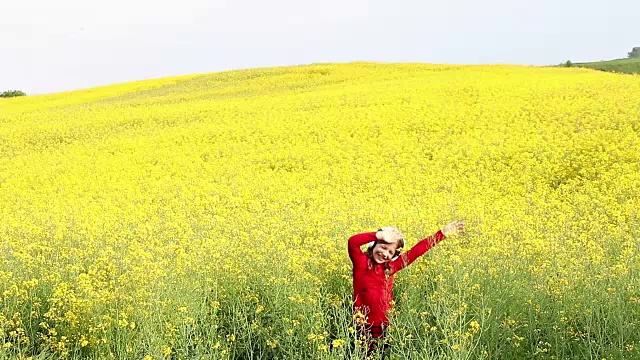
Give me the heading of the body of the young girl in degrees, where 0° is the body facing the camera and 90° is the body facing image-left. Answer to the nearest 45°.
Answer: approximately 0°
